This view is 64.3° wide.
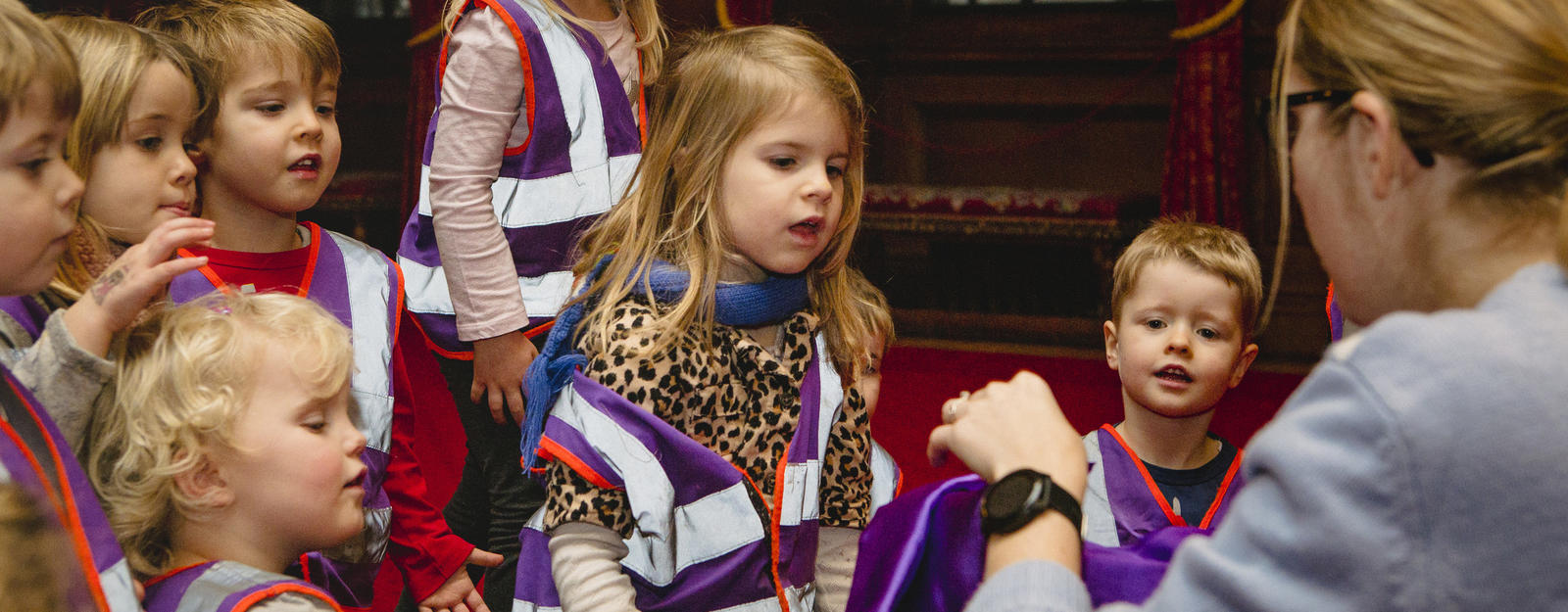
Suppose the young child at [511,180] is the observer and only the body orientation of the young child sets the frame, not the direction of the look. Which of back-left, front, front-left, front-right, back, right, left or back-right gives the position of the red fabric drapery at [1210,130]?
left

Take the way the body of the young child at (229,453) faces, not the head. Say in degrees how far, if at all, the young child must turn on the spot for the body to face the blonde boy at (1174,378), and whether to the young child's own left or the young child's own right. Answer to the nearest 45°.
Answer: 0° — they already face them

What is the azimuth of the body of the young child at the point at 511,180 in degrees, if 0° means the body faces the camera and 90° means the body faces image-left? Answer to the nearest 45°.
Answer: approximately 315°

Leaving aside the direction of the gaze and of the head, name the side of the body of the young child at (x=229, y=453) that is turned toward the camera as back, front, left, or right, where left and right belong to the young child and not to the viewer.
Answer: right

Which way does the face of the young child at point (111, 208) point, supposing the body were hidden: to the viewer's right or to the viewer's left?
to the viewer's right

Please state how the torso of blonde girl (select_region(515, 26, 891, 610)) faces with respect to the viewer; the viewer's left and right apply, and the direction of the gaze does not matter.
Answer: facing the viewer and to the right of the viewer

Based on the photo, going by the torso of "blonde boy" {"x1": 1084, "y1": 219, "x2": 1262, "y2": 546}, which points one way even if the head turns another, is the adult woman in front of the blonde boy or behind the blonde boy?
in front

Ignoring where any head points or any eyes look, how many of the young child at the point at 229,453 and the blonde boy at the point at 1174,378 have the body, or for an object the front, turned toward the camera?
1

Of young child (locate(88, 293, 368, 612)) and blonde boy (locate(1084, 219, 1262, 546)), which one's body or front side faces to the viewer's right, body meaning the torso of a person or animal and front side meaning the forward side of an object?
the young child

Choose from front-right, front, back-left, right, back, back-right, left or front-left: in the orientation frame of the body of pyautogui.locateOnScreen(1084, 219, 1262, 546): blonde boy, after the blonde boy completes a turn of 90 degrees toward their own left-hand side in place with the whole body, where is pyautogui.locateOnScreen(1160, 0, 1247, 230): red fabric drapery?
left

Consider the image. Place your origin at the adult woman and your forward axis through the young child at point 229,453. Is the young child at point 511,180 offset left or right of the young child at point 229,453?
right

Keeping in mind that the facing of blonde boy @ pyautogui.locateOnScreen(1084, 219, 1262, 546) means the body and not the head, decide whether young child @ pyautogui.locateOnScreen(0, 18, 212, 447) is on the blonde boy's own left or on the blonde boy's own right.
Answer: on the blonde boy's own right
